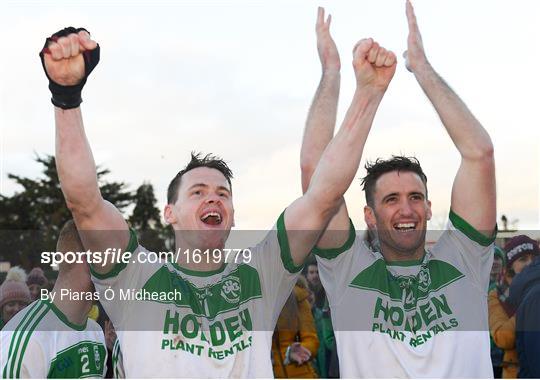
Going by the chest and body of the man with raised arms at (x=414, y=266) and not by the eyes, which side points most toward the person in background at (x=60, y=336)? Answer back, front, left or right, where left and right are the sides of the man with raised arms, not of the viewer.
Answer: right

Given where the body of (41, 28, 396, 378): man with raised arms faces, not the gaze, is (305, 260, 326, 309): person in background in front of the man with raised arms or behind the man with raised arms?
behind

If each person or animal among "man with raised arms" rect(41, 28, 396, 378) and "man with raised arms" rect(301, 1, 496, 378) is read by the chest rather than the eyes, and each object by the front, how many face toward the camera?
2

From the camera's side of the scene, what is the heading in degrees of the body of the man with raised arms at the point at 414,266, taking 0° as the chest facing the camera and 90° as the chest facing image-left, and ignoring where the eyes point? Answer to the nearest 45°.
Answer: approximately 0°
